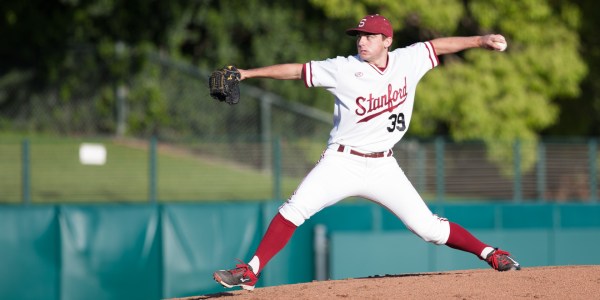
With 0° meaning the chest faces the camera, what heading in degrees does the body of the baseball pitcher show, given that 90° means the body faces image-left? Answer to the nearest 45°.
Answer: approximately 0°

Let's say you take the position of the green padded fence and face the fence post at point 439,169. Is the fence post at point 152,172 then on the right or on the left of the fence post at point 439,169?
left

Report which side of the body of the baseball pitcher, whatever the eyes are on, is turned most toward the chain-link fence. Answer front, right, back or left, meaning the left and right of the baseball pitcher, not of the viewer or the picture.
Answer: back

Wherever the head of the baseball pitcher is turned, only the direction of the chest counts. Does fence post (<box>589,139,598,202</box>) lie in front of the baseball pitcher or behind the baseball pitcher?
behind

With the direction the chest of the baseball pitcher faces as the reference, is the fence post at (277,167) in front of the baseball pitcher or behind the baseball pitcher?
behind

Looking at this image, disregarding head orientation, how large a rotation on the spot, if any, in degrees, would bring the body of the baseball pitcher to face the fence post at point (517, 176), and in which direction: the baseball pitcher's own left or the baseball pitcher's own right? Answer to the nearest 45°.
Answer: approximately 180°

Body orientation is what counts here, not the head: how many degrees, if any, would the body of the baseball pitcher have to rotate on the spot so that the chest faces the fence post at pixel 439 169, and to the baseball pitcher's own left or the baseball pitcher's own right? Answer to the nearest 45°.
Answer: approximately 180°
